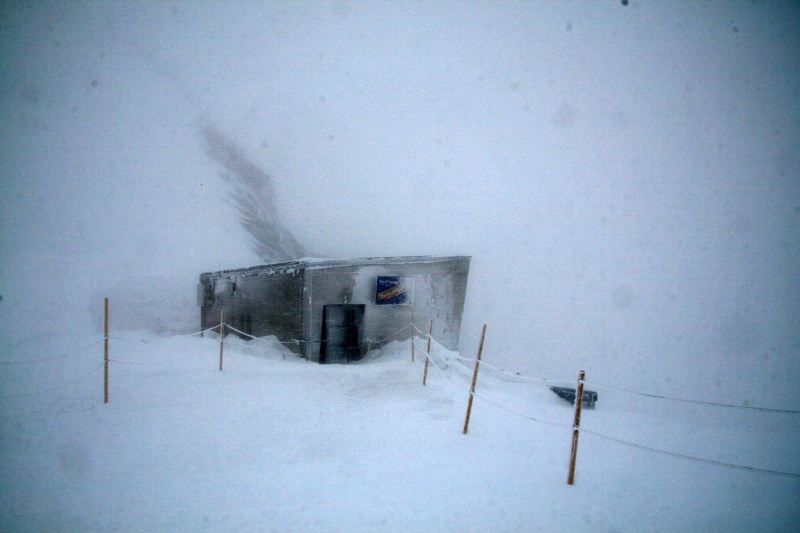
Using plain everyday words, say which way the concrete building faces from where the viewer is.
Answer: facing the viewer and to the right of the viewer

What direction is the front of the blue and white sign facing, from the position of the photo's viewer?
facing the viewer

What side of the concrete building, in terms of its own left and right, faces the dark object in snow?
front

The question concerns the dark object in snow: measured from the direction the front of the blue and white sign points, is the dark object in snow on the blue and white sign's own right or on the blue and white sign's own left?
on the blue and white sign's own left
